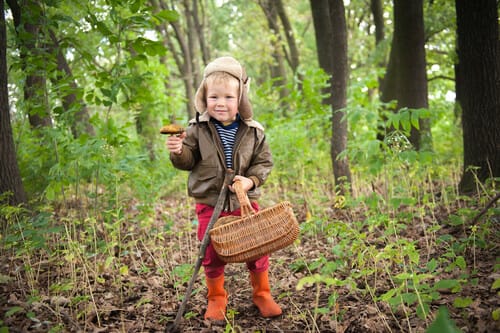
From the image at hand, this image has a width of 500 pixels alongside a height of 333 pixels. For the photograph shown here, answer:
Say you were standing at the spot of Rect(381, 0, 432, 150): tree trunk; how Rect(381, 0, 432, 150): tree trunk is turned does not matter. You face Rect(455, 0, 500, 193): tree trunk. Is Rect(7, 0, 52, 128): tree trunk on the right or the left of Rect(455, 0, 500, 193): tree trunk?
right

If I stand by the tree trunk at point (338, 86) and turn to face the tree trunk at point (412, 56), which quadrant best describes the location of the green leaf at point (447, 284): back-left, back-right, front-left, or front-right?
back-right

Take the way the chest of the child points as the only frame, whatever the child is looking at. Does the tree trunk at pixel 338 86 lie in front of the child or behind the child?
behind

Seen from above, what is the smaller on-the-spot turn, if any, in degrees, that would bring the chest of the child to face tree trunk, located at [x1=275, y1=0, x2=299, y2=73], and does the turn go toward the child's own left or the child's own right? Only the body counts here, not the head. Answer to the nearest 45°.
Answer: approximately 180°

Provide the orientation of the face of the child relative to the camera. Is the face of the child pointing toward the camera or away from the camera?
toward the camera

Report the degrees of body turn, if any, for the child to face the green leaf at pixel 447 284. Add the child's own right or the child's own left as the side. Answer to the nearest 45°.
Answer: approximately 45° to the child's own left

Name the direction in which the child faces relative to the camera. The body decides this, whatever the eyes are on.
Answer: toward the camera

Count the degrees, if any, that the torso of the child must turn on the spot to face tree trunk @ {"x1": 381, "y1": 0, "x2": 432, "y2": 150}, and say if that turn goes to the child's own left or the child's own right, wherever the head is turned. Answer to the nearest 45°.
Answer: approximately 135° to the child's own left

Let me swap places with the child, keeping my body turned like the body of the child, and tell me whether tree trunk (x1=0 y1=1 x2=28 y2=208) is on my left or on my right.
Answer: on my right

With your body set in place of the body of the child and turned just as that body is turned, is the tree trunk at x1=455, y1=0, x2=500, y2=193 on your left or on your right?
on your left
